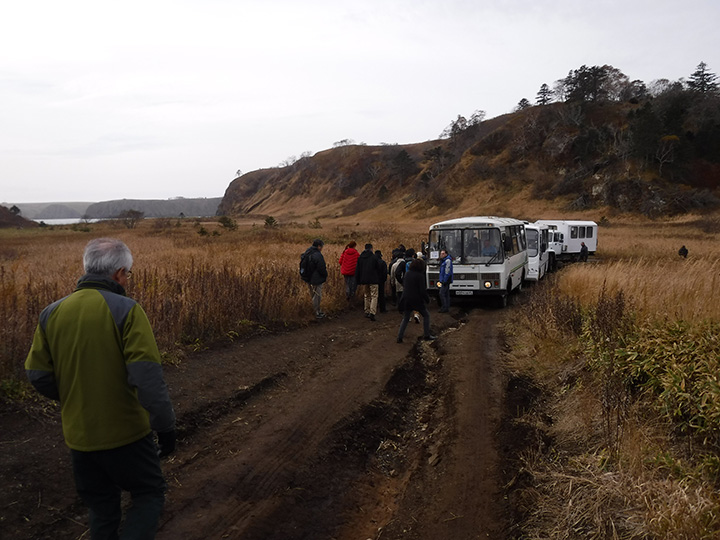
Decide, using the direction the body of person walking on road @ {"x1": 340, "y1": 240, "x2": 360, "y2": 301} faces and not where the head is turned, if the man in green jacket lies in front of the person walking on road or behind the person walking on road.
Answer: behind

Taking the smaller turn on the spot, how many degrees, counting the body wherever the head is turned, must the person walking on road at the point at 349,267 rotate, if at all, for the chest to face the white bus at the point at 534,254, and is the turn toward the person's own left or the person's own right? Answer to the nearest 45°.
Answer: approximately 45° to the person's own right

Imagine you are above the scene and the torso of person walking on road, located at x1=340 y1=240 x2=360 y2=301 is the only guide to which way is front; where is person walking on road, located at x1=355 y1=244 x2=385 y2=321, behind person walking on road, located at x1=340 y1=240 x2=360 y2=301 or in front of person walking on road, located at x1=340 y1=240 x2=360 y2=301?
behind

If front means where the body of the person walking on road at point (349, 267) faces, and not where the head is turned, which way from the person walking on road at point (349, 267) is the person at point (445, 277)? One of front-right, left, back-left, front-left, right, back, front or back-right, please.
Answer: right

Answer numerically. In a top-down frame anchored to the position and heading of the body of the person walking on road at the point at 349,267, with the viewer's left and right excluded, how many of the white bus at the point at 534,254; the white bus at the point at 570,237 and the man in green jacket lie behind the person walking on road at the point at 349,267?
1

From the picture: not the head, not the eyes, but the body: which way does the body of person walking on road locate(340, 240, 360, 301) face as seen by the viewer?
away from the camera

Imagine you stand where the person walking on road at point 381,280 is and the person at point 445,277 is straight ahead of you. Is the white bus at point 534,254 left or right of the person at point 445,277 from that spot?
left

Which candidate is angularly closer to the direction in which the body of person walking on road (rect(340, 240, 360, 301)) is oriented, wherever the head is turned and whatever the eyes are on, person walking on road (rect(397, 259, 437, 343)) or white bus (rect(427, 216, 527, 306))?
the white bus

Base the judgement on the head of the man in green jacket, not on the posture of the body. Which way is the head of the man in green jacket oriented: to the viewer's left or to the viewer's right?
to the viewer's right

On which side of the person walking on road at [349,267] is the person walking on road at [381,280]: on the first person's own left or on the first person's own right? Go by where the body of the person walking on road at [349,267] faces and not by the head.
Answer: on the first person's own right

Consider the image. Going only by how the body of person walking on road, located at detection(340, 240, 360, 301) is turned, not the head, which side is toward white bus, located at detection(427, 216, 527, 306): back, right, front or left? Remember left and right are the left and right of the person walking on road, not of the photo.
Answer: right
